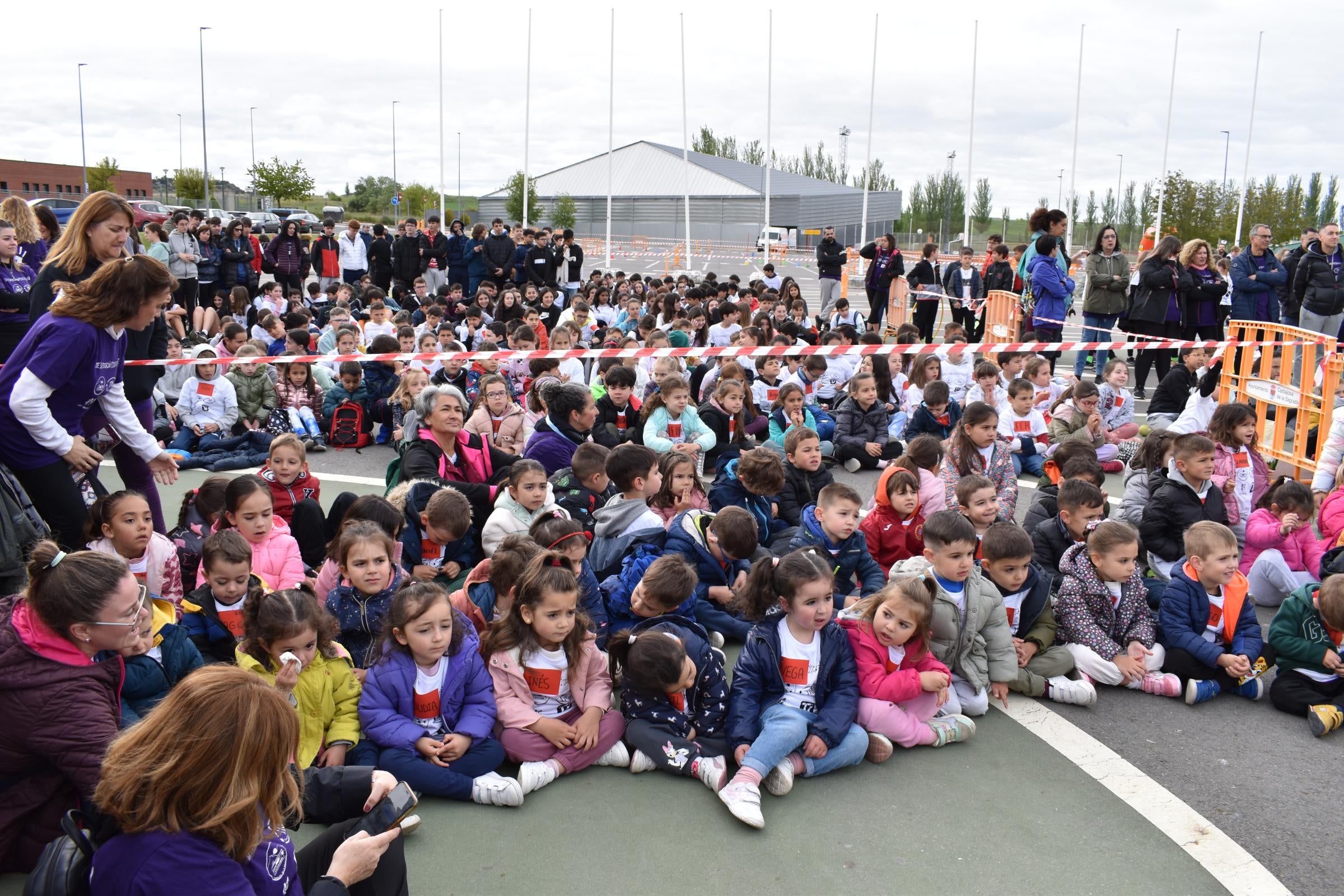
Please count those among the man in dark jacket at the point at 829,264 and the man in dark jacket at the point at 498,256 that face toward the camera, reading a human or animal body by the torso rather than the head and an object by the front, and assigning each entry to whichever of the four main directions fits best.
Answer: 2

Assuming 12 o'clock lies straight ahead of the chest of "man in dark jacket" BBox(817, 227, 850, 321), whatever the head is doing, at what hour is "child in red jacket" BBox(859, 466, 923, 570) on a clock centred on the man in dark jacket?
The child in red jacket is roughly at 12 o'clock from the man in dark jacket.

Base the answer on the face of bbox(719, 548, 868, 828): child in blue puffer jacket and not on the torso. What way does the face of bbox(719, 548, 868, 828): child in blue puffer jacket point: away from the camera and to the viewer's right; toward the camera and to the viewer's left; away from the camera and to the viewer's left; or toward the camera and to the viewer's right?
toward the camera and to the viewer's right

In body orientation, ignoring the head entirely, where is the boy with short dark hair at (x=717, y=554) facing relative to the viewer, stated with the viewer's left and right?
facing the viewer and to the right of the viewer

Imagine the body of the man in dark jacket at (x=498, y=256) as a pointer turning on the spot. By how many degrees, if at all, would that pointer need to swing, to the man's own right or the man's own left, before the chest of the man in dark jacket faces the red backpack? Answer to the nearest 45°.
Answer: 0° — they already face it

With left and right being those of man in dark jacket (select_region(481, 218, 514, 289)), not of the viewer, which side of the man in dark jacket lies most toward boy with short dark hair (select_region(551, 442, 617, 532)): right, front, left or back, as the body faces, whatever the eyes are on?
front

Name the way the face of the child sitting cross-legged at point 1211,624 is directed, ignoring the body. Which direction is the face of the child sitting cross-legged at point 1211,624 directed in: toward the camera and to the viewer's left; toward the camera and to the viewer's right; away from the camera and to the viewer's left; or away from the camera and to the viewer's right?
toward the camera and to the viewer's right

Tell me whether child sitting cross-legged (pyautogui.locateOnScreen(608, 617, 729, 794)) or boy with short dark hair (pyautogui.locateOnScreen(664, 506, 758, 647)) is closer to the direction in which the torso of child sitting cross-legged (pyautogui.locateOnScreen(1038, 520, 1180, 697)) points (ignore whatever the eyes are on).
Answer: the child sitting cross-legged

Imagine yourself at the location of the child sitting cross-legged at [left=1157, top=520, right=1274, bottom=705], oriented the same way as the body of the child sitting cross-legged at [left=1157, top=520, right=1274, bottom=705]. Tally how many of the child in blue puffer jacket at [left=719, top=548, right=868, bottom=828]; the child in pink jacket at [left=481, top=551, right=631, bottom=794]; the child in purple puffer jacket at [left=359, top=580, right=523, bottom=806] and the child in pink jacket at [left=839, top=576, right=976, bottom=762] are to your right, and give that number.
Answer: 4

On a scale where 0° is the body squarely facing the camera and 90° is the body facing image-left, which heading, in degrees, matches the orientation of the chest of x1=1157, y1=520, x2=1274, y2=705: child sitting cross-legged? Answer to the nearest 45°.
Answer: approximately 315°

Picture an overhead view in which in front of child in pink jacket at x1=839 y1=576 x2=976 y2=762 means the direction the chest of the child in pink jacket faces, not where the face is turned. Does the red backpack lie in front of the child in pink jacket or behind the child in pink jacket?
behind

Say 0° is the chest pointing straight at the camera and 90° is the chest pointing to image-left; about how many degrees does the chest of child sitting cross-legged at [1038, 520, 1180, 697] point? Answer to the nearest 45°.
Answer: approximately 315°

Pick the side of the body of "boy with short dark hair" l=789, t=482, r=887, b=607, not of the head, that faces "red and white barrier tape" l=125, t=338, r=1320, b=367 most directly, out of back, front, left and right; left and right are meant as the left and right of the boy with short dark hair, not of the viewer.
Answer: back
